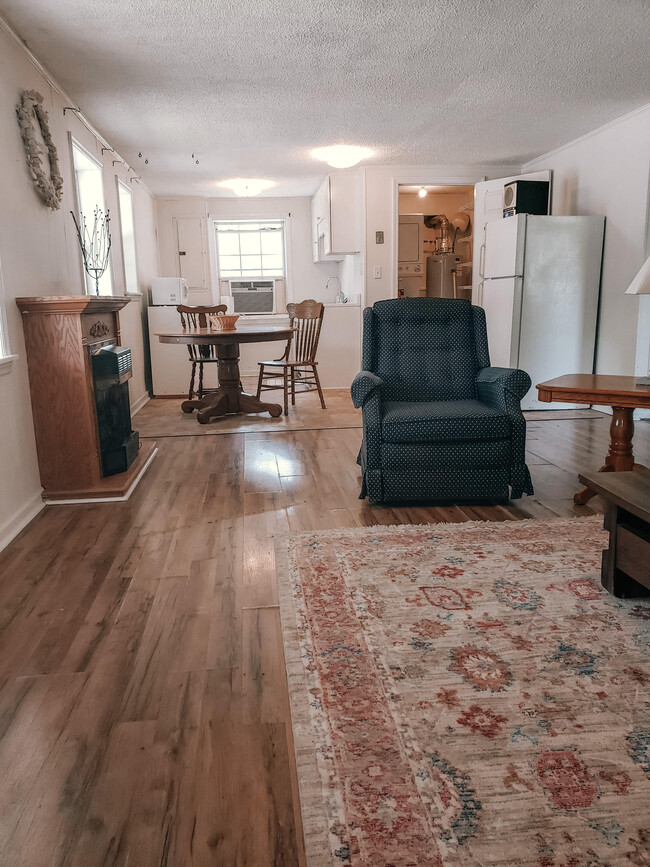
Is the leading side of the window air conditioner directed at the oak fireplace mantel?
yes

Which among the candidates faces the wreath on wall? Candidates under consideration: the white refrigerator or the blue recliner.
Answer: the white refrigerator

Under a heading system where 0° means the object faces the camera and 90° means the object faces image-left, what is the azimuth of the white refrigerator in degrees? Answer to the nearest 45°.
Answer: approximately 45°

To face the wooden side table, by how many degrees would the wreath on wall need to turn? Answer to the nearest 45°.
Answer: approximately 45° to its right

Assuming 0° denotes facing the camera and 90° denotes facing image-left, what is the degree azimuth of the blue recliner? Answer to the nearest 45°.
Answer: approximately 0°

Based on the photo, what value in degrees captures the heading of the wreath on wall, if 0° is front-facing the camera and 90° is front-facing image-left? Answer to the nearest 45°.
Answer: approximately 270°
